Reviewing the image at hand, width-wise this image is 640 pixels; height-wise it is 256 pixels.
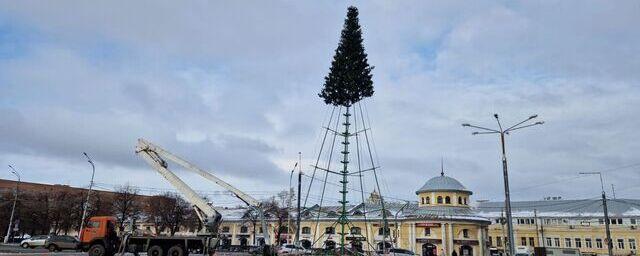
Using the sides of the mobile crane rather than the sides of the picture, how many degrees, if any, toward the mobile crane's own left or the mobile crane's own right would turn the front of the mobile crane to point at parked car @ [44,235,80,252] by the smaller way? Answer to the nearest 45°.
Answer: approximately 45° to the mobile crane's own right

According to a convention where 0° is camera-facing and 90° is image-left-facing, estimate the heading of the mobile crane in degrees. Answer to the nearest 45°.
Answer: approximately 90°
